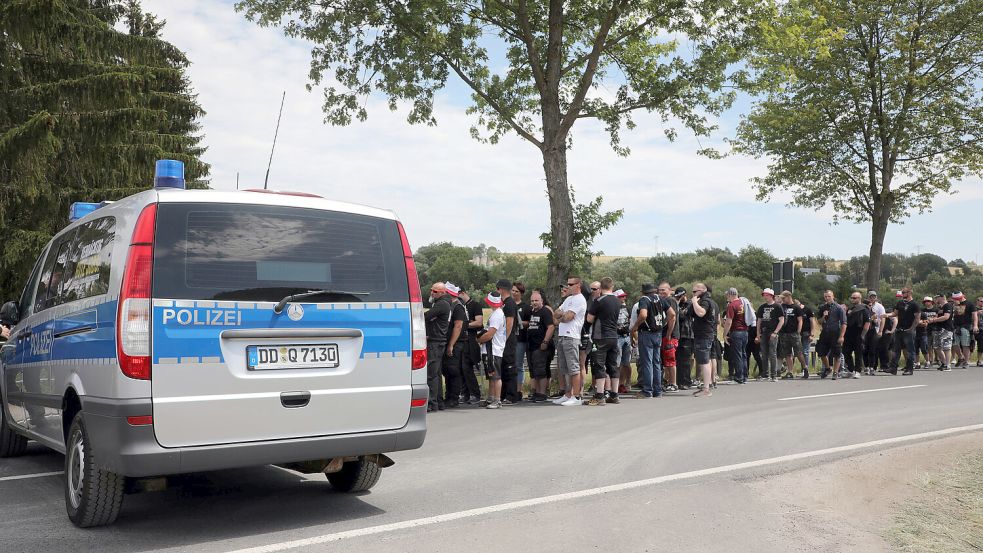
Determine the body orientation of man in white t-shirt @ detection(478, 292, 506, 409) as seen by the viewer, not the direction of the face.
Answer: to the viewer's left

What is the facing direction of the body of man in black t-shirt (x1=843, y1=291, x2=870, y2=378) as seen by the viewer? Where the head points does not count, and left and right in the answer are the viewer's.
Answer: facing the viewer and to the left of the viewer

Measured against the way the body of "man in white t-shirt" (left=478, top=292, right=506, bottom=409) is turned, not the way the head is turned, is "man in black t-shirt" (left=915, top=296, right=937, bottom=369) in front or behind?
behind

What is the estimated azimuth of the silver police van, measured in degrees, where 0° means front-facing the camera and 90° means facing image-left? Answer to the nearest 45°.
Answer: approximately 135°

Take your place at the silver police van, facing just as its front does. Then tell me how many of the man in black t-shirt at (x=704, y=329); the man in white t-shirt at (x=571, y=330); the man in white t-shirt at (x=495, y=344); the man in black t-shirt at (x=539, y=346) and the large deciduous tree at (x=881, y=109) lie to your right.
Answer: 5

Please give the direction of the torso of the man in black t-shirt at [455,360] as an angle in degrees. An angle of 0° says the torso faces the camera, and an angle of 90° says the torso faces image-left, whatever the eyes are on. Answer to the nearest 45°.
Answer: approximately 90°

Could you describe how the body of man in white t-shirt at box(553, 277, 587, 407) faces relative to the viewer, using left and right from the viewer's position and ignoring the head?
facing to the left of the viewer

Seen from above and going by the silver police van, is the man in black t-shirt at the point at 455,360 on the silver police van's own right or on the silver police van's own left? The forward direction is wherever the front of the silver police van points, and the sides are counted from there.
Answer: on the silver police van's own right

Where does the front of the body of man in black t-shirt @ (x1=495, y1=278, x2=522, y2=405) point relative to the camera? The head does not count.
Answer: to the viewer's left

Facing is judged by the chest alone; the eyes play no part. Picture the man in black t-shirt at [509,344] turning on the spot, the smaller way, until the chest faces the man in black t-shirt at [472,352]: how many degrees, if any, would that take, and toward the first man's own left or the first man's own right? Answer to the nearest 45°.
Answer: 0° — they already face them

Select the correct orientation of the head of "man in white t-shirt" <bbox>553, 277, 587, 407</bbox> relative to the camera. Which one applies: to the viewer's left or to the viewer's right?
to the viewer's left
